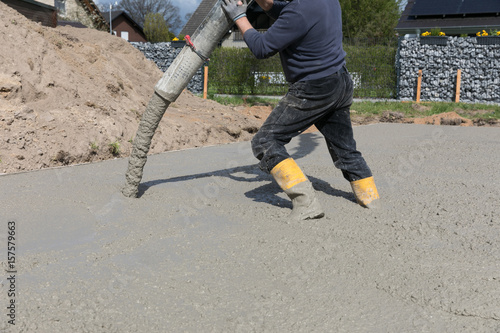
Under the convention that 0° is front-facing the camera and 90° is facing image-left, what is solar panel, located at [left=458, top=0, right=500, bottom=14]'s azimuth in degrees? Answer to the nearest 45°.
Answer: approximately 0°

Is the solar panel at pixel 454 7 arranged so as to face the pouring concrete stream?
yes

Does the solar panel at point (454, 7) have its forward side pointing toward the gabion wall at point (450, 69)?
yes

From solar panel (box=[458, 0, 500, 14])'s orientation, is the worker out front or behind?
out front

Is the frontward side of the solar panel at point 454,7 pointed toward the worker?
yes

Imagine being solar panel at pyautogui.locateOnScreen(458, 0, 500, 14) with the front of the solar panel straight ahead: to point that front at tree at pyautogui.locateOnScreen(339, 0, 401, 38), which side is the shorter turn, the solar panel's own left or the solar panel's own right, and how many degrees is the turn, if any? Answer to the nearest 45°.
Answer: approximately 135° to the solar panel's own right

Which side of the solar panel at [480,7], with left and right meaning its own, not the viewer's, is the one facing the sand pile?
front

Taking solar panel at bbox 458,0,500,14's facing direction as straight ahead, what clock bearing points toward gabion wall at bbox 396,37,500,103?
The gabion wall is roughly at 12 o'clock from the solar panel.

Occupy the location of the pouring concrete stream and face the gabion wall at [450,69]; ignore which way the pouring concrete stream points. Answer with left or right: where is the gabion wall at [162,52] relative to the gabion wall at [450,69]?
left

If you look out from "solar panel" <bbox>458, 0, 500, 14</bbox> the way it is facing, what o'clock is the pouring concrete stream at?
The pouring concrete stream is roughly at 12 o'clock from the solar panel.
